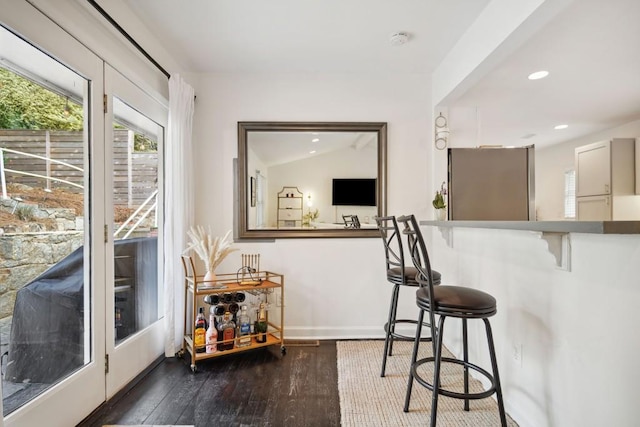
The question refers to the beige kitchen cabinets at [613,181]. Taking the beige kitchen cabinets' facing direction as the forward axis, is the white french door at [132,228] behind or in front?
in front

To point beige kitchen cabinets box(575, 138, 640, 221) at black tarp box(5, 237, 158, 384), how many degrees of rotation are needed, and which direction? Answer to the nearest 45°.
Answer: approximately 45° to its left

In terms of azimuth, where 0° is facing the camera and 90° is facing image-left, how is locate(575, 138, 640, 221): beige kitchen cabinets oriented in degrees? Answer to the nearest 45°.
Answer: approximately 45°

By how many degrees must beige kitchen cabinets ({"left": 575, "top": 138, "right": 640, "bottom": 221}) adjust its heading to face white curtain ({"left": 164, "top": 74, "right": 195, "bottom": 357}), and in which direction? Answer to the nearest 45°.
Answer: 0° — it already faces it

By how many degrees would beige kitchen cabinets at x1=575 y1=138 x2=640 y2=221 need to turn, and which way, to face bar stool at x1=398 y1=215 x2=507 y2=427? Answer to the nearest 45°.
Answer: approximately 45° to its left

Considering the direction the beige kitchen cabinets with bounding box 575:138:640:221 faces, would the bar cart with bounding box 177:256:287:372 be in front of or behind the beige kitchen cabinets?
in front

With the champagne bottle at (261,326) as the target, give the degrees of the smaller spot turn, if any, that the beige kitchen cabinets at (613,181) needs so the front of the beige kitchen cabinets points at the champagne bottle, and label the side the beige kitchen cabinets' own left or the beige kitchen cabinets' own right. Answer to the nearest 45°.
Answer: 0° — it already faces it
